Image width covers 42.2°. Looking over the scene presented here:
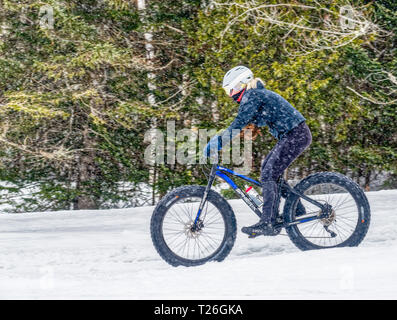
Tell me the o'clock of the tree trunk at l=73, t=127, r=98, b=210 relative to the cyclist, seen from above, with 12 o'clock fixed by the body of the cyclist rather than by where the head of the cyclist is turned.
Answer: The tree trunk is roughly at 2 o'clock from the cyclist.

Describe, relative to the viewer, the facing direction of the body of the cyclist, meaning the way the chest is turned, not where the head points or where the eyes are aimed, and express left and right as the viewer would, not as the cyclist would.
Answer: facing to the left of the viewer

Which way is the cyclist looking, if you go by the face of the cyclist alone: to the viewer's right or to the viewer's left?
to the viewer's left
